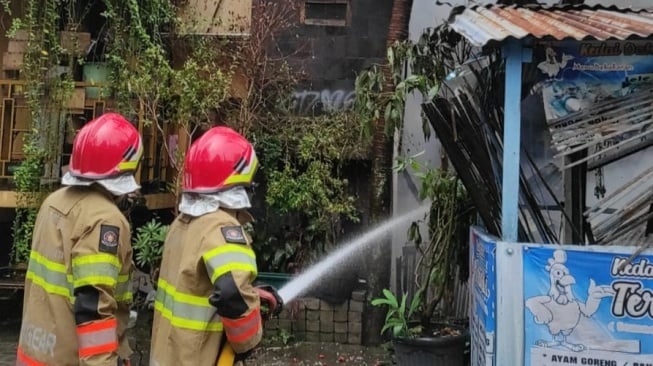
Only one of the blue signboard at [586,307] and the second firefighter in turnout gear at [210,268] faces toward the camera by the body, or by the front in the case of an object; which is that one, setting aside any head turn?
the blue signboard

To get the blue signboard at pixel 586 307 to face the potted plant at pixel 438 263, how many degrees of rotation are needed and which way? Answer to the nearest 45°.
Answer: approximately 135° to its right

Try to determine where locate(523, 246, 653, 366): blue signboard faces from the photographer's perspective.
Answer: facing the viewer

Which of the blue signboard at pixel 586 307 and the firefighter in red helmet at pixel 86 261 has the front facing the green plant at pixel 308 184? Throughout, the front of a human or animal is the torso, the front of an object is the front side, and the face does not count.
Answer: the firefighter in red helmet

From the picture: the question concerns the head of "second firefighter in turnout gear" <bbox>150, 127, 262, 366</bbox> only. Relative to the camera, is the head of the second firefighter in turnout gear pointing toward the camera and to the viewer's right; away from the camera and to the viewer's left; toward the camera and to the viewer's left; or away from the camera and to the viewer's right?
away from the camera and to the viewer's right

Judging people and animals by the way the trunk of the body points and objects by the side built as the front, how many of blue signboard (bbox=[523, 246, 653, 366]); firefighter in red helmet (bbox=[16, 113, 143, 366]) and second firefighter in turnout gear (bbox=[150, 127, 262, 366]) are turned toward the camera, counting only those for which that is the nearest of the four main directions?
1

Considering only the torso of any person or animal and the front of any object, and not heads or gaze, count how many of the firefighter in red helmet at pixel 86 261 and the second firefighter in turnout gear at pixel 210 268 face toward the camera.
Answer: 0

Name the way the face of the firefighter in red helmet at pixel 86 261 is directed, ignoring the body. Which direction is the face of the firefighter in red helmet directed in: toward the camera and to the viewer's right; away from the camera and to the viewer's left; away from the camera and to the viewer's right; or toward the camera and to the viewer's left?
away from the camera and to the viewer's right

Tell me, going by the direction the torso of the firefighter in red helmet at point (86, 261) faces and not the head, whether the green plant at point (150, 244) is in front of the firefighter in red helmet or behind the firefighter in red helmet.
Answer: in front

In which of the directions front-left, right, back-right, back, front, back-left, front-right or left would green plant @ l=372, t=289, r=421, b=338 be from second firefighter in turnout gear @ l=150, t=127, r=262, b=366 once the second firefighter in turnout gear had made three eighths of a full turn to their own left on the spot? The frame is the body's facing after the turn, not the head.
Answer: back-right

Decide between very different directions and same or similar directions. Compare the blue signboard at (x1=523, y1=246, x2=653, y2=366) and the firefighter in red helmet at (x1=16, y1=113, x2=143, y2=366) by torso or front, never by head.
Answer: very different directions

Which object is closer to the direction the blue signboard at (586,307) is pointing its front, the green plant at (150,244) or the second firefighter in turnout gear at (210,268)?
the second firefighter in turnout gear

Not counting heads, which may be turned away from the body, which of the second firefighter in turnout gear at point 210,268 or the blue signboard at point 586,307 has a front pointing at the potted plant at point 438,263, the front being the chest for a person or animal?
the second firefighter in turnout gear

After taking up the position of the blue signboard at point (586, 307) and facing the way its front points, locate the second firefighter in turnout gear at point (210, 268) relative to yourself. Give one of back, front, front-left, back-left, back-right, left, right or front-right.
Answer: front-right

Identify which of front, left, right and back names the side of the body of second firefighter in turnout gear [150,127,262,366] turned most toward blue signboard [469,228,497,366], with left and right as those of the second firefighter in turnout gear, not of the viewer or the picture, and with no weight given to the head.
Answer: front

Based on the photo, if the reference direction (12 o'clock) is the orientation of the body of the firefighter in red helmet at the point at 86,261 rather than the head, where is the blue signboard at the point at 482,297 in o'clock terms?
The blue signboard is roughly at 1 o'clock from the firefighter in red helmet.
